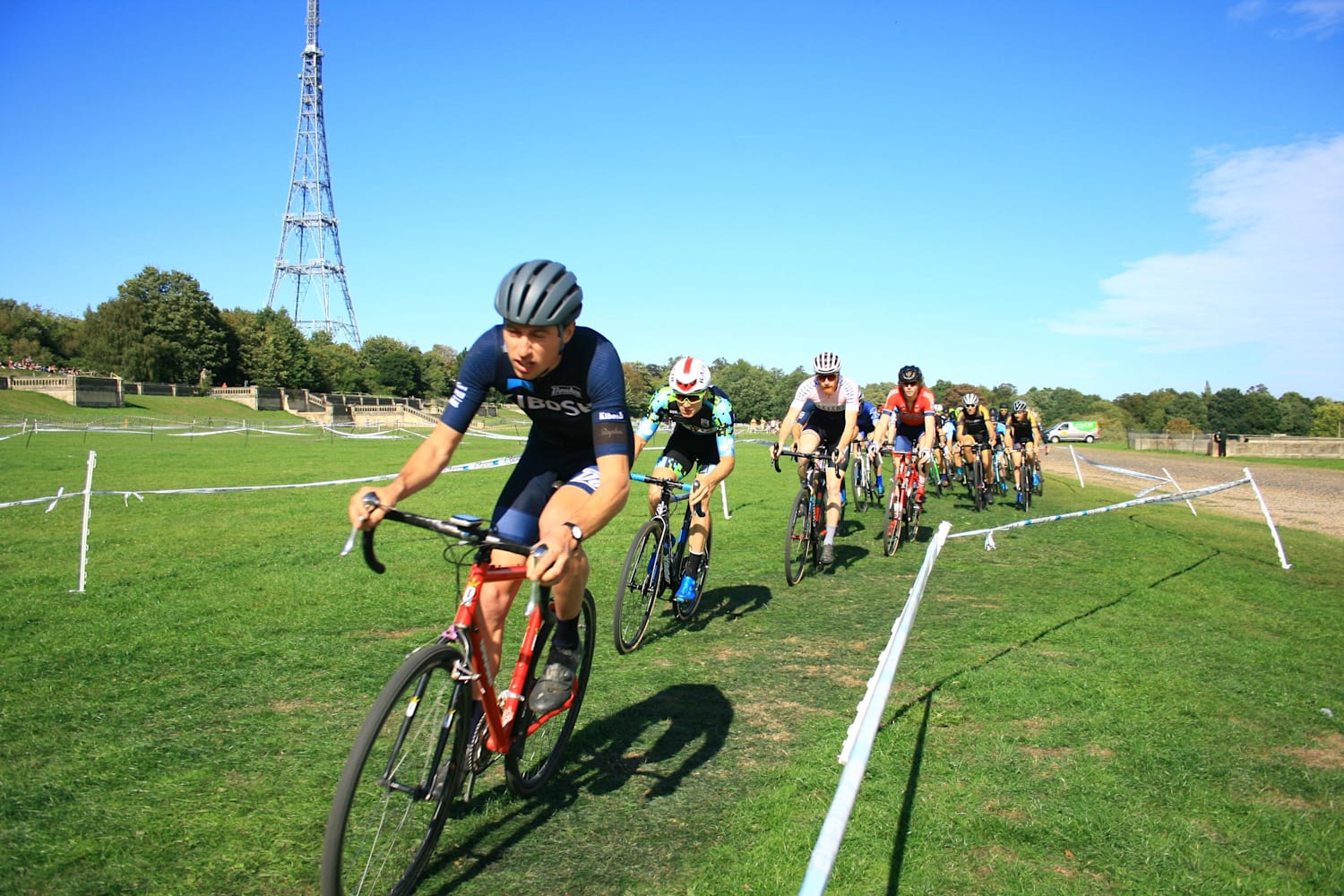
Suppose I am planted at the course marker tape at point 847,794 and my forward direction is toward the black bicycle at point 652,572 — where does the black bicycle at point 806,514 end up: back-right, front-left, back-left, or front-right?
front-right

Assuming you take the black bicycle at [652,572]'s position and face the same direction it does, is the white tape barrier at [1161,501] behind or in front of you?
behind

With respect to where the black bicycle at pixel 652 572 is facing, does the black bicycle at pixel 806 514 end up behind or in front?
behind

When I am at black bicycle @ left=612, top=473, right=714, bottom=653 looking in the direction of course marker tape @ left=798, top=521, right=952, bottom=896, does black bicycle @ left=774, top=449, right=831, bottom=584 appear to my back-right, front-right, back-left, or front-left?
back-left

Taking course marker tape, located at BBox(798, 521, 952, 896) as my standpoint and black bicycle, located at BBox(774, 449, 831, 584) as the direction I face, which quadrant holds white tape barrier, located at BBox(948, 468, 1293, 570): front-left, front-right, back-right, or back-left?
front-right

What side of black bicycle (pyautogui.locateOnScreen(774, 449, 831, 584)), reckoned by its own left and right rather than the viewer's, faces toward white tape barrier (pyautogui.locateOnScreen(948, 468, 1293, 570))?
left

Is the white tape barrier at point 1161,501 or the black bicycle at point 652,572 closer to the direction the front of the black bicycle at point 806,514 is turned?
the black bicycle

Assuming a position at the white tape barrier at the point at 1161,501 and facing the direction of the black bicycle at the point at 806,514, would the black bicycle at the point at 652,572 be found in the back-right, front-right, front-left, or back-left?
front-left

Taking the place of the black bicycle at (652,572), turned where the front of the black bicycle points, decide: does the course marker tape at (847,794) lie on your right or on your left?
on your left

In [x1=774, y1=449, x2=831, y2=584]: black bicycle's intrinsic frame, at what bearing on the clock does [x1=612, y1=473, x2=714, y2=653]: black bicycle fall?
[x1=612, y1=473, x2=714, y2=653]: black bicycle is roughly at 1 o'clock from [x1=774, y1=449, x2=831, y2=584]: black bicycle.

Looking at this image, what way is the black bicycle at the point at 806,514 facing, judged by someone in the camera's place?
facing the viewer

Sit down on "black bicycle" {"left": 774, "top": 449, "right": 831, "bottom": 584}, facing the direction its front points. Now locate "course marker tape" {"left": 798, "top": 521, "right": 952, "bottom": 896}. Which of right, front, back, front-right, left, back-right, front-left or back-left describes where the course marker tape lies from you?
front

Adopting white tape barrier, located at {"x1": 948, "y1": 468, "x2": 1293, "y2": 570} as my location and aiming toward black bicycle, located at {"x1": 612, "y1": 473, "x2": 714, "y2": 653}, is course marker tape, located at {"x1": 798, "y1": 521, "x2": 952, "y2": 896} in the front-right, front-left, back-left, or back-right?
front-left

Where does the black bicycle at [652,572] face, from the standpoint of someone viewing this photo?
facing the viewer and to the left of the viewer

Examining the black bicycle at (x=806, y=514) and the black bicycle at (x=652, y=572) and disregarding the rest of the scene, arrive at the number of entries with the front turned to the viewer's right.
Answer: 0

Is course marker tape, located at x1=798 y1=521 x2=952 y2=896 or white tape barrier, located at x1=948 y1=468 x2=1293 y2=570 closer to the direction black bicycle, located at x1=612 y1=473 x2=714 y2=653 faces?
the course marker tape
